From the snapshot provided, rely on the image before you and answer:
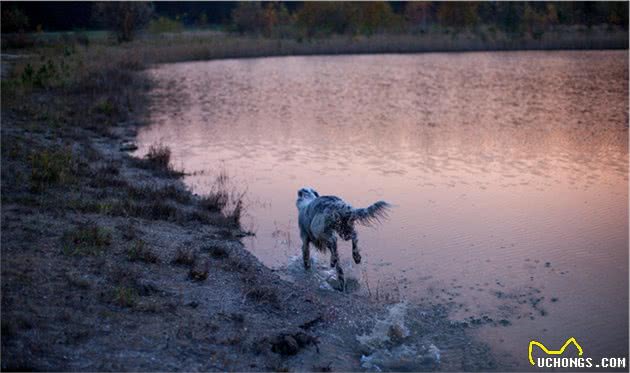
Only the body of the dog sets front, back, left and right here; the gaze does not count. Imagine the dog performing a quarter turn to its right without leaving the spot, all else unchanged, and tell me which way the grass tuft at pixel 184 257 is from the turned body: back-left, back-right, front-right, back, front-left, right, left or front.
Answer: back-left

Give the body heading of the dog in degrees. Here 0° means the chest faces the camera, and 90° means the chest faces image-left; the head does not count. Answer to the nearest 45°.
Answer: approximately 135°

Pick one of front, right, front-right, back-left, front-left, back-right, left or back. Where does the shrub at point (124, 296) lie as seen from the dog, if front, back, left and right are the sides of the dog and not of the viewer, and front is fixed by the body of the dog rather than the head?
left

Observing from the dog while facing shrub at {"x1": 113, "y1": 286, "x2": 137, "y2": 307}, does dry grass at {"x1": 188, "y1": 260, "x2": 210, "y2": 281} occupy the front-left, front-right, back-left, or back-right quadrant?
front-right

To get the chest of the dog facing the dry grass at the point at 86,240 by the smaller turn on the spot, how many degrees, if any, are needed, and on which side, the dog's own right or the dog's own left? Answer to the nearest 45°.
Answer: approximately 45° to the dog's own left

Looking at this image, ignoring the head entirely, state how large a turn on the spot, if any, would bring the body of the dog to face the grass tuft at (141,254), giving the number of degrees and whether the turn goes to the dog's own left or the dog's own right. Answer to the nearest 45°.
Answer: approximately 45° to the dog's own left

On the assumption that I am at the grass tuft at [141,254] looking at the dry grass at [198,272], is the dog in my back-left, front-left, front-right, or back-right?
front-left

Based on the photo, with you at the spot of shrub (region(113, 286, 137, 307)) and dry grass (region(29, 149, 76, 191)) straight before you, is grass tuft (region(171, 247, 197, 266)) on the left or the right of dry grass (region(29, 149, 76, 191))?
right

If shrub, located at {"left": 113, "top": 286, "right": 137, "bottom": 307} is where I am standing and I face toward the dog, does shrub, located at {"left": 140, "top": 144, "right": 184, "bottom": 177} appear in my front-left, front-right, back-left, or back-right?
front-left

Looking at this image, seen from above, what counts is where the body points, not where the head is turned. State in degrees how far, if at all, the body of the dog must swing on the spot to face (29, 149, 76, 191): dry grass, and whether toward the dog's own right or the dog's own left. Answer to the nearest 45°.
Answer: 0° — it already faces it

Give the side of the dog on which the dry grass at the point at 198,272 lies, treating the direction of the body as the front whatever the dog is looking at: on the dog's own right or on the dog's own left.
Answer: on the dog's own left

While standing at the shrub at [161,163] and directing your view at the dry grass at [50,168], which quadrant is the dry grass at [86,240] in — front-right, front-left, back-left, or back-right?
front-left

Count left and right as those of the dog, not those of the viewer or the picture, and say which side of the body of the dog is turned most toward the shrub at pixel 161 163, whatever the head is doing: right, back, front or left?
front
